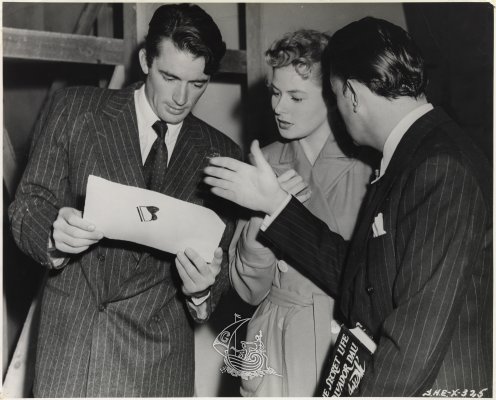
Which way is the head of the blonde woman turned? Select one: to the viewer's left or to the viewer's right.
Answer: to the viewer's left

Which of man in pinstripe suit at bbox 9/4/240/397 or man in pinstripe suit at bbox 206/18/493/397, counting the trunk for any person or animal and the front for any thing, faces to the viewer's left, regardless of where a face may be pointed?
man in pinstripe suit at bbox 206/18/493/397

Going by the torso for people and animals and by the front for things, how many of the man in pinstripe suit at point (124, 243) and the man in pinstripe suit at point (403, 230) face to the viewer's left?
1

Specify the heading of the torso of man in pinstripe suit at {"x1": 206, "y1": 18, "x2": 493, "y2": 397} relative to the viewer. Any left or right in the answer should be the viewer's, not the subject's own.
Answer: facing to the left of the viewer

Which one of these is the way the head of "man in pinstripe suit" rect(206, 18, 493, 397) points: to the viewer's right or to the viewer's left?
to the viewer's left

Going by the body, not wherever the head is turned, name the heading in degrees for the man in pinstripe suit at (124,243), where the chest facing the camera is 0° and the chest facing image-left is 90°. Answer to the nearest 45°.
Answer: approximately 315°
